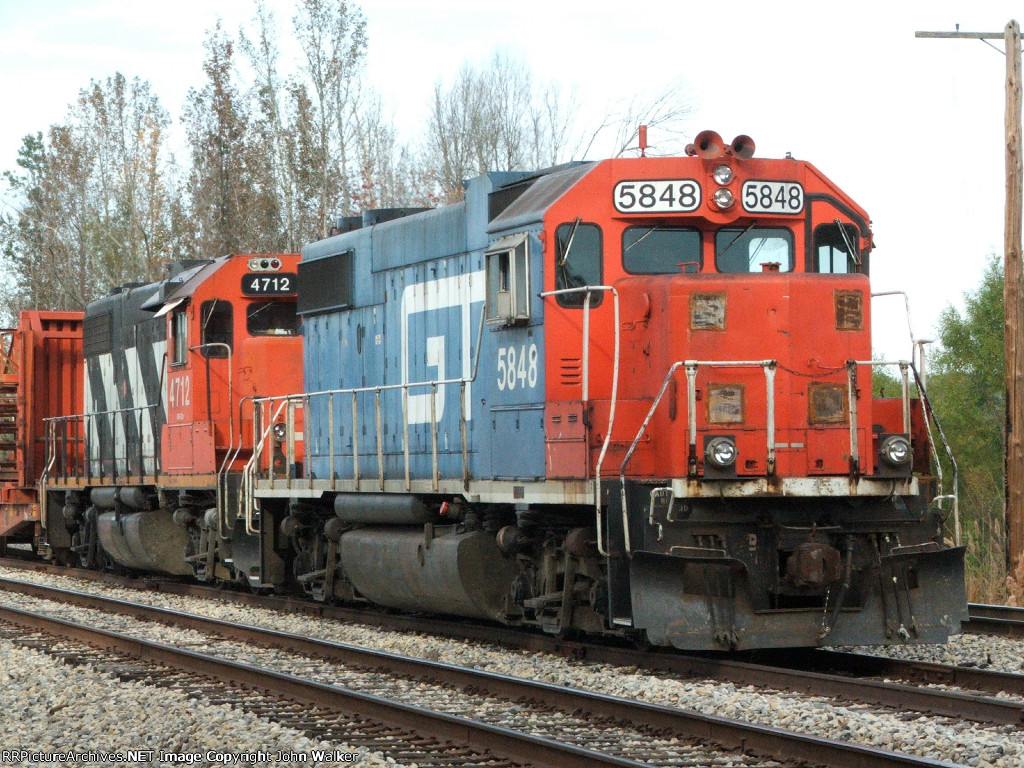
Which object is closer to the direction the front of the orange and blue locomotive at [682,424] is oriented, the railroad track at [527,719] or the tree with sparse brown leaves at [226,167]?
the railroad track

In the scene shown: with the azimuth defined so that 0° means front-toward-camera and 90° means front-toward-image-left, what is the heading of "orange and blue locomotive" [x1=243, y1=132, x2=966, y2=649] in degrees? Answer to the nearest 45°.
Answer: approximately 315°

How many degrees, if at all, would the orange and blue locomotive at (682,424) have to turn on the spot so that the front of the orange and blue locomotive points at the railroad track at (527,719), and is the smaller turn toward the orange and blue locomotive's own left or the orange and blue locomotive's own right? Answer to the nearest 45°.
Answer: approximately 90° to the orange and blue locomotive's own right

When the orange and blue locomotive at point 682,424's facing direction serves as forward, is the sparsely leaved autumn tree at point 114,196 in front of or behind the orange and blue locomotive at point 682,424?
behind

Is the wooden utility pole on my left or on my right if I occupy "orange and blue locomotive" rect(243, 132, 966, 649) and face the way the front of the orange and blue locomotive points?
on my left

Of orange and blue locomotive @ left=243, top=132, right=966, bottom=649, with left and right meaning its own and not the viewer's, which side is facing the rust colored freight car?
back

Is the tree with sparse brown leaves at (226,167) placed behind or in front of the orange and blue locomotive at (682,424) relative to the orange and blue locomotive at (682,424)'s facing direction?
behind
